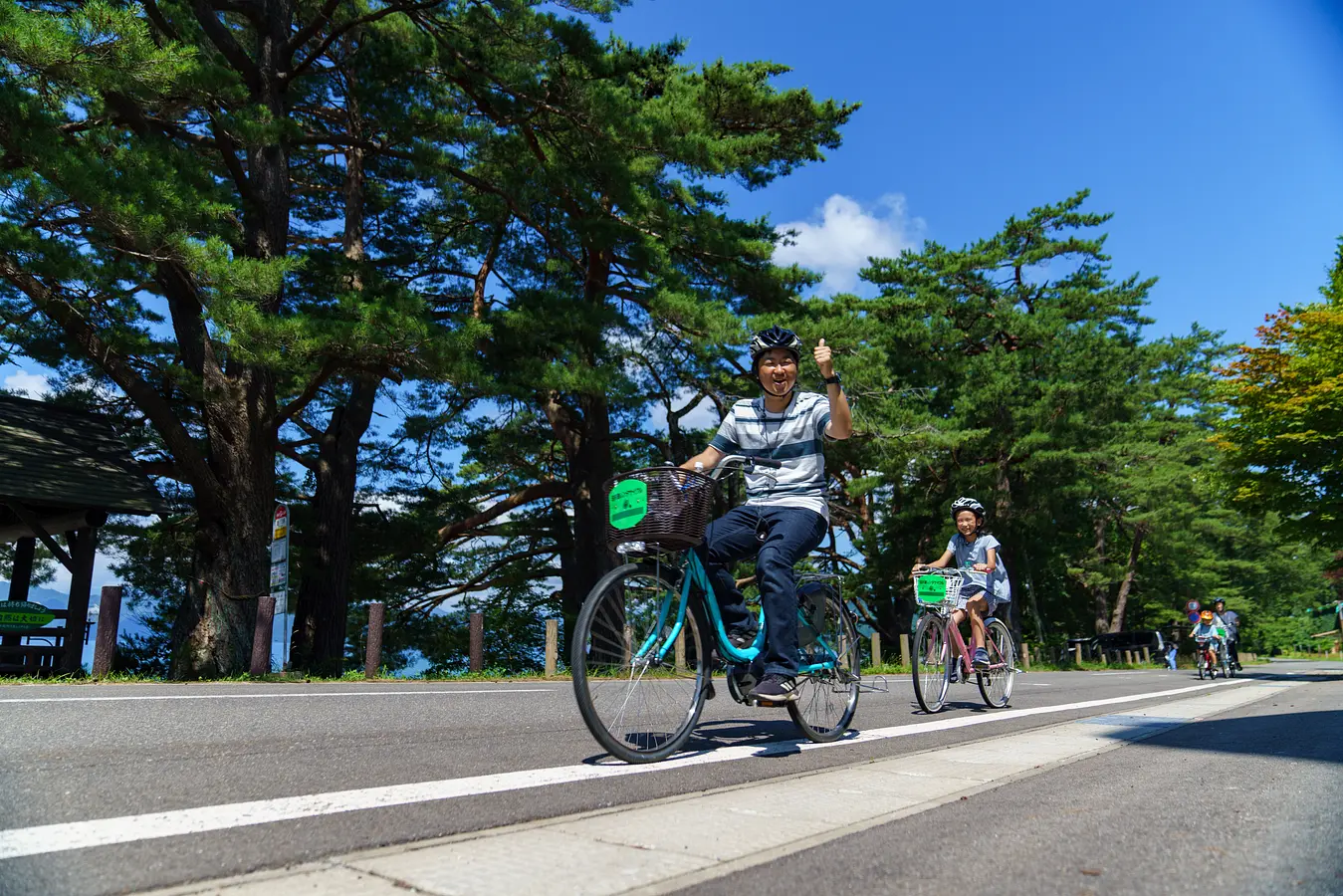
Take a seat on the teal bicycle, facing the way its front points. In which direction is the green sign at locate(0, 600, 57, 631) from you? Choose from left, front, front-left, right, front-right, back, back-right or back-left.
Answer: right

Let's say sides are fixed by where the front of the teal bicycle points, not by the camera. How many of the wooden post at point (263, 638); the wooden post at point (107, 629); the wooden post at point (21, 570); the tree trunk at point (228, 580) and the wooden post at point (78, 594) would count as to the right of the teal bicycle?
5

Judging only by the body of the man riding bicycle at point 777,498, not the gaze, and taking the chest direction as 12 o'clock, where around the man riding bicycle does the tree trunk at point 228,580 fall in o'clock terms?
The tree trunk is roughly at 3 o'clock from the man riding bicycle.

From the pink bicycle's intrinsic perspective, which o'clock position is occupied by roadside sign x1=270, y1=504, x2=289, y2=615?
The roadside sign is roughly at 2 o'clock from the pink bicycle.

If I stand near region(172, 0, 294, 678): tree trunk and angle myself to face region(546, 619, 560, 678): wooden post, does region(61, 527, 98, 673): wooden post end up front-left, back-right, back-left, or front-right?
back-left

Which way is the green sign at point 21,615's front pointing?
toward the camera

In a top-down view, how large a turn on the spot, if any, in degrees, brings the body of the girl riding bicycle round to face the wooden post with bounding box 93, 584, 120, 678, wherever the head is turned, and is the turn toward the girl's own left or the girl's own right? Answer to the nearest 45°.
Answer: approximately 45° to the girl's own right

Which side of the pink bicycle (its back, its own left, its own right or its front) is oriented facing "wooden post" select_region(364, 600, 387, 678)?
right

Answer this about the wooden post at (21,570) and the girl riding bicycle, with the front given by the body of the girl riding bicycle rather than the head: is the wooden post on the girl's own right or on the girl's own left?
on the girl's own right

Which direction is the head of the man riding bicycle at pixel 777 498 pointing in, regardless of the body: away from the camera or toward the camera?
toward the camera

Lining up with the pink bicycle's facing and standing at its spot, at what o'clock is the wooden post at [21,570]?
The wooden post is roughly at 2 o'clock from the pink bicycle.

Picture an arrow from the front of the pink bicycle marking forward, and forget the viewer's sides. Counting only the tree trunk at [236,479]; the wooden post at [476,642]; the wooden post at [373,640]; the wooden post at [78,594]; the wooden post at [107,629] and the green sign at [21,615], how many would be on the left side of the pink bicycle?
0

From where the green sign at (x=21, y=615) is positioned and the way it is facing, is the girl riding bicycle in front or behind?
in front

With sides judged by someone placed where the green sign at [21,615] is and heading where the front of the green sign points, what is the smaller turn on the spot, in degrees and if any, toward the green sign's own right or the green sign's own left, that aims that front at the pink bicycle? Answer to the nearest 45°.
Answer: approximately 45° to the green sign's own left

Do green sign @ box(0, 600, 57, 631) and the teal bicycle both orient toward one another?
no

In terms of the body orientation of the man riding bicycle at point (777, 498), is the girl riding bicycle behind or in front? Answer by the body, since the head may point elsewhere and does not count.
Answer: behind

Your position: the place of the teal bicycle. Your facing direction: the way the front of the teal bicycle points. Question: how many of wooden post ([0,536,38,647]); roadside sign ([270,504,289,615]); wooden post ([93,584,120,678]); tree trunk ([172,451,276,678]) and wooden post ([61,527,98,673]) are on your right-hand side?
5

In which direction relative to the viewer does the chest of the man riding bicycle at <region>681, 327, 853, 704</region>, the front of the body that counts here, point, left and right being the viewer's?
facing the viewer and to the left of the viewer

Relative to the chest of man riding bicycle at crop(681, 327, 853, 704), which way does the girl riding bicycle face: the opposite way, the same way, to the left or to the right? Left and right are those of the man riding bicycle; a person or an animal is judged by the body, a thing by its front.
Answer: the same way
